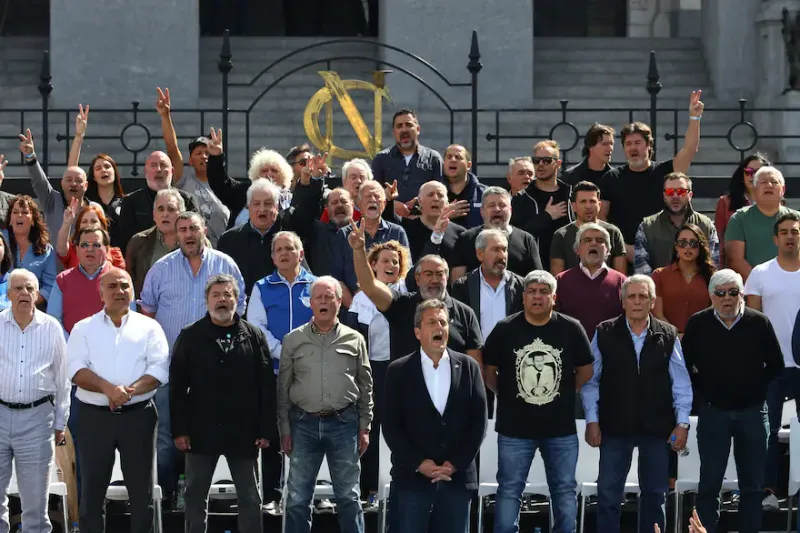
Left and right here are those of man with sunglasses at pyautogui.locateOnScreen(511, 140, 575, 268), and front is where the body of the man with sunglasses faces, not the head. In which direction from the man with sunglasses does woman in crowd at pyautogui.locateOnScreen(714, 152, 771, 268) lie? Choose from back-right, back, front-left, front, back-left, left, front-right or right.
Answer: left

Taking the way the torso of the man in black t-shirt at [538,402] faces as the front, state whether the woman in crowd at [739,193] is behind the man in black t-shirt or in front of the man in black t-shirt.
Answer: behind

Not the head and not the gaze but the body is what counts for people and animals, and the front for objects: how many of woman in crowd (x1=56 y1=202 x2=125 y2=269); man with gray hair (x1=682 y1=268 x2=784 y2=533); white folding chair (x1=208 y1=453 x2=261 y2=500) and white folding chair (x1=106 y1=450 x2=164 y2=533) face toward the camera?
4

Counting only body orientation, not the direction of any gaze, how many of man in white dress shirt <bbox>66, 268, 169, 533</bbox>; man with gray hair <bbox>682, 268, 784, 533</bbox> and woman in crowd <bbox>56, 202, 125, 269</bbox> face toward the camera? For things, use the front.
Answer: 3

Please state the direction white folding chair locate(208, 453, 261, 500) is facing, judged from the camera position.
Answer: facing the viewer

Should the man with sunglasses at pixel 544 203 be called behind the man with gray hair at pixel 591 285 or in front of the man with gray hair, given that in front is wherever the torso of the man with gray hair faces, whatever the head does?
behind

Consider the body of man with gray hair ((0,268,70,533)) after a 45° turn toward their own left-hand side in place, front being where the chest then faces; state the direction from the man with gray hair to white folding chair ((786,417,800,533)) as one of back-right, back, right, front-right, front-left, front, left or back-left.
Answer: front-left

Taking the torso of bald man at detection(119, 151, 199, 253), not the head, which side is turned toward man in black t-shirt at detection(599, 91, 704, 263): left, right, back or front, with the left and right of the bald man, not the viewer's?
left

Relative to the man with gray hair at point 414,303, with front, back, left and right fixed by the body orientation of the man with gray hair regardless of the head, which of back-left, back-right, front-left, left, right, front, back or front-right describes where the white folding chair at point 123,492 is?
right

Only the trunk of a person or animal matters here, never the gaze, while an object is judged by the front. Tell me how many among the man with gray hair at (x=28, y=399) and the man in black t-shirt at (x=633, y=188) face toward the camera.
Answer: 2

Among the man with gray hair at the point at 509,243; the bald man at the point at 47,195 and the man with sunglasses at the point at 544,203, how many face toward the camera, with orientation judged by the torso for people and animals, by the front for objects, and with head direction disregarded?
3

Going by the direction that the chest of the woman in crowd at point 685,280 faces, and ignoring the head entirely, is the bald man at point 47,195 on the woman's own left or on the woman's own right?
on the woman's own right

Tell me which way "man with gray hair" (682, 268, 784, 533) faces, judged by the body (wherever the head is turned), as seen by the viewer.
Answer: toward the camera

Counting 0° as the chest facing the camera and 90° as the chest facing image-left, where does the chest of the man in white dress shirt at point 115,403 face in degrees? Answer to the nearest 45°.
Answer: approximately 0°

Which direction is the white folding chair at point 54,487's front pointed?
toward the camera
